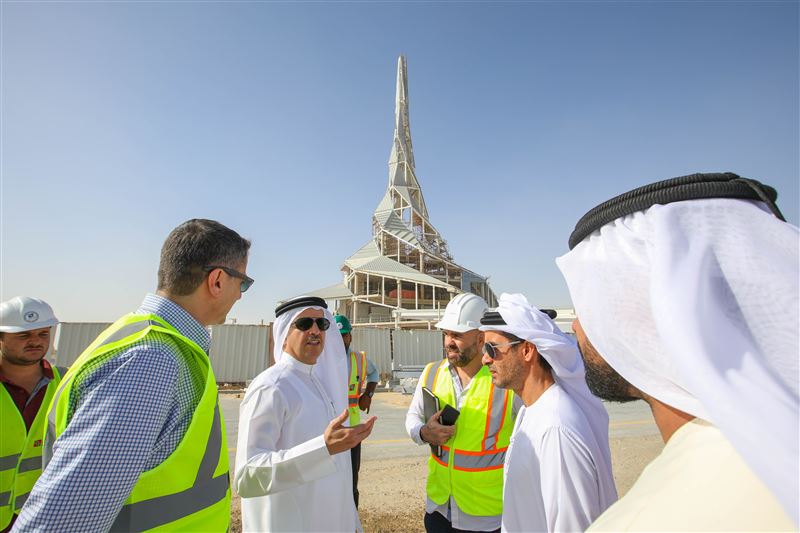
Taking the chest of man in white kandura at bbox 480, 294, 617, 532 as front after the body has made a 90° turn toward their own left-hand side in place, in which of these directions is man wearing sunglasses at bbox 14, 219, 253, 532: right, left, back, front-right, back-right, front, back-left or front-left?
front-right

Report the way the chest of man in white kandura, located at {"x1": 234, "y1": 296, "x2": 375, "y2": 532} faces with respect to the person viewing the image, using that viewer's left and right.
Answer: facing the viewer and to the right of the viewer

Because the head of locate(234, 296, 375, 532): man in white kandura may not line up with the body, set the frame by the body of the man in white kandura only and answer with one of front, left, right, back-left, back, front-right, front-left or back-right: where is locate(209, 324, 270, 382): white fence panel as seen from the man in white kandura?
back-left

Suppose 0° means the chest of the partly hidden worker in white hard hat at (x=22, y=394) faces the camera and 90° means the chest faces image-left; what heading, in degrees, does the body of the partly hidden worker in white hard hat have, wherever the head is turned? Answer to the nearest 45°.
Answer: approximately 0°

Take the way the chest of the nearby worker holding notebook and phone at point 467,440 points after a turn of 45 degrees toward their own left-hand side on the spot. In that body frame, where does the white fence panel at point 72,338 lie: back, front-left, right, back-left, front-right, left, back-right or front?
back-right

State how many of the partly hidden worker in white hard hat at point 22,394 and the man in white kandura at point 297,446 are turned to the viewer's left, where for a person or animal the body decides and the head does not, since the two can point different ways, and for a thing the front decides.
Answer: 0

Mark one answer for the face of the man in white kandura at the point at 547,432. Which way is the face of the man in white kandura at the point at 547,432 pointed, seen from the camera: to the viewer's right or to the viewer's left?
to the viewer's left

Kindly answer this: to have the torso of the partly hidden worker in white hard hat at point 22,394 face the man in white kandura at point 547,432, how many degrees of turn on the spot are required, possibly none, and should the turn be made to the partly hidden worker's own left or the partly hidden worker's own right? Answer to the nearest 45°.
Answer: approximately 45° to the partly hidden worker's own left

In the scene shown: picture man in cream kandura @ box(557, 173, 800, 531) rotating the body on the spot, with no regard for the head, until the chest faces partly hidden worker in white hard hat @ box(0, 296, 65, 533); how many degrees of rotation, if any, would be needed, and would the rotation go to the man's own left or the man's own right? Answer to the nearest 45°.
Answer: approximately 45° to the man's own left

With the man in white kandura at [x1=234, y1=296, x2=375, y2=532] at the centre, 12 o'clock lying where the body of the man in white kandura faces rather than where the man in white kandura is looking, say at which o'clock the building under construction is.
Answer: The building under construction is roughly at 8 o'clock from the man in white kandura.

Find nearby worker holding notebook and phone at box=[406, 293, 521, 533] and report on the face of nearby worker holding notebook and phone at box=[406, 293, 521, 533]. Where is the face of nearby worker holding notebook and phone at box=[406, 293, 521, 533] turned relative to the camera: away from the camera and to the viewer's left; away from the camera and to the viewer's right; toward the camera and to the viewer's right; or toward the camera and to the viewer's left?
toward the camera and to the viewer's left

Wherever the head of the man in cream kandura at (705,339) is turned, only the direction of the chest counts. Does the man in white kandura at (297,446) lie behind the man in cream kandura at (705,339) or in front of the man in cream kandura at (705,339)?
in front

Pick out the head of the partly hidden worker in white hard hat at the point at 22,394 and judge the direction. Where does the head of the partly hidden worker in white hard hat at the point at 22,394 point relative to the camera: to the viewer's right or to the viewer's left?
to the viewer's right

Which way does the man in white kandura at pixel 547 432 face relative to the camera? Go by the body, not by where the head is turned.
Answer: to the viewer's left

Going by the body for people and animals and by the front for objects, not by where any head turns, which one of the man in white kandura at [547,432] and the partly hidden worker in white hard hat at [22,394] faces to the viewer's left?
the man in white kandura
